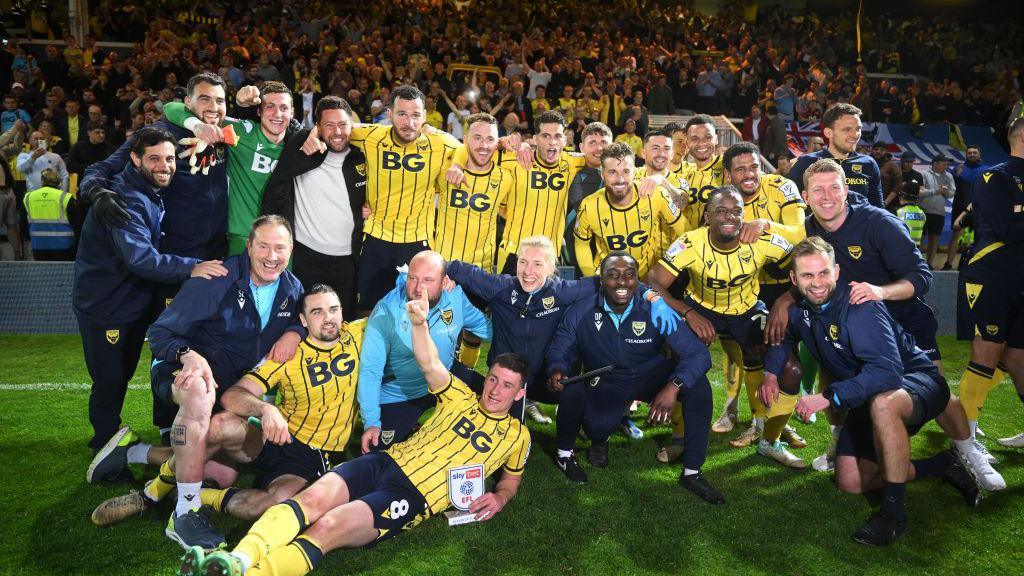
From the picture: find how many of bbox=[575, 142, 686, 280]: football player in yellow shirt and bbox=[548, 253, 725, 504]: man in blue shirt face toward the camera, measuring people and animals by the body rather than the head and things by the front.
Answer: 2

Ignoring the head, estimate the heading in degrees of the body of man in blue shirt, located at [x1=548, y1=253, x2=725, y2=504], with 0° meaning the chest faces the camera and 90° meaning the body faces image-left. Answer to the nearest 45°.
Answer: approximately 0°

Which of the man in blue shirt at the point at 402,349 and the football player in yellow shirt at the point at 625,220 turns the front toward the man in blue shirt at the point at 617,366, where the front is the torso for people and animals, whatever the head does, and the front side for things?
the football player in yellow shirt

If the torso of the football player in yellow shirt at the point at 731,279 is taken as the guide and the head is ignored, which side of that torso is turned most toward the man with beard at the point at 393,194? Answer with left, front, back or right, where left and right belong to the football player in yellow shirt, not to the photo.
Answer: right

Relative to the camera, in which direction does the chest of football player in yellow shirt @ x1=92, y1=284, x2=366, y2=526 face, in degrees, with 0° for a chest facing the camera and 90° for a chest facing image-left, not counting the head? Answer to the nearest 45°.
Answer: approximately 0°

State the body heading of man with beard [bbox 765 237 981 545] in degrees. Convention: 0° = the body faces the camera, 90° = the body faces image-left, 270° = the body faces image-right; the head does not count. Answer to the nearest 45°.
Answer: approximately 45°

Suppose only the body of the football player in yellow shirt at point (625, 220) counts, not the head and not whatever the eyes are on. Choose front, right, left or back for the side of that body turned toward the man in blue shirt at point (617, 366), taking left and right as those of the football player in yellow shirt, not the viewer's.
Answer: front

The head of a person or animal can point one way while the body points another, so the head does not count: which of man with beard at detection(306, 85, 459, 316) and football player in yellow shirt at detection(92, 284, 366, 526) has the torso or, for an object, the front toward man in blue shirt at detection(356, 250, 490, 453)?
the man with beard

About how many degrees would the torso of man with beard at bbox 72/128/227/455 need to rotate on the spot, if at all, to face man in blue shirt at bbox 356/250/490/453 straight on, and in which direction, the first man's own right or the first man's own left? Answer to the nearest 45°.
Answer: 0° — they already face them

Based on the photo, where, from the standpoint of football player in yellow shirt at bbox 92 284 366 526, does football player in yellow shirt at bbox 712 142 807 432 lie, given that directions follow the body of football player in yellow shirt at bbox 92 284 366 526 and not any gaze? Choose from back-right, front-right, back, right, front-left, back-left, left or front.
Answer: left
